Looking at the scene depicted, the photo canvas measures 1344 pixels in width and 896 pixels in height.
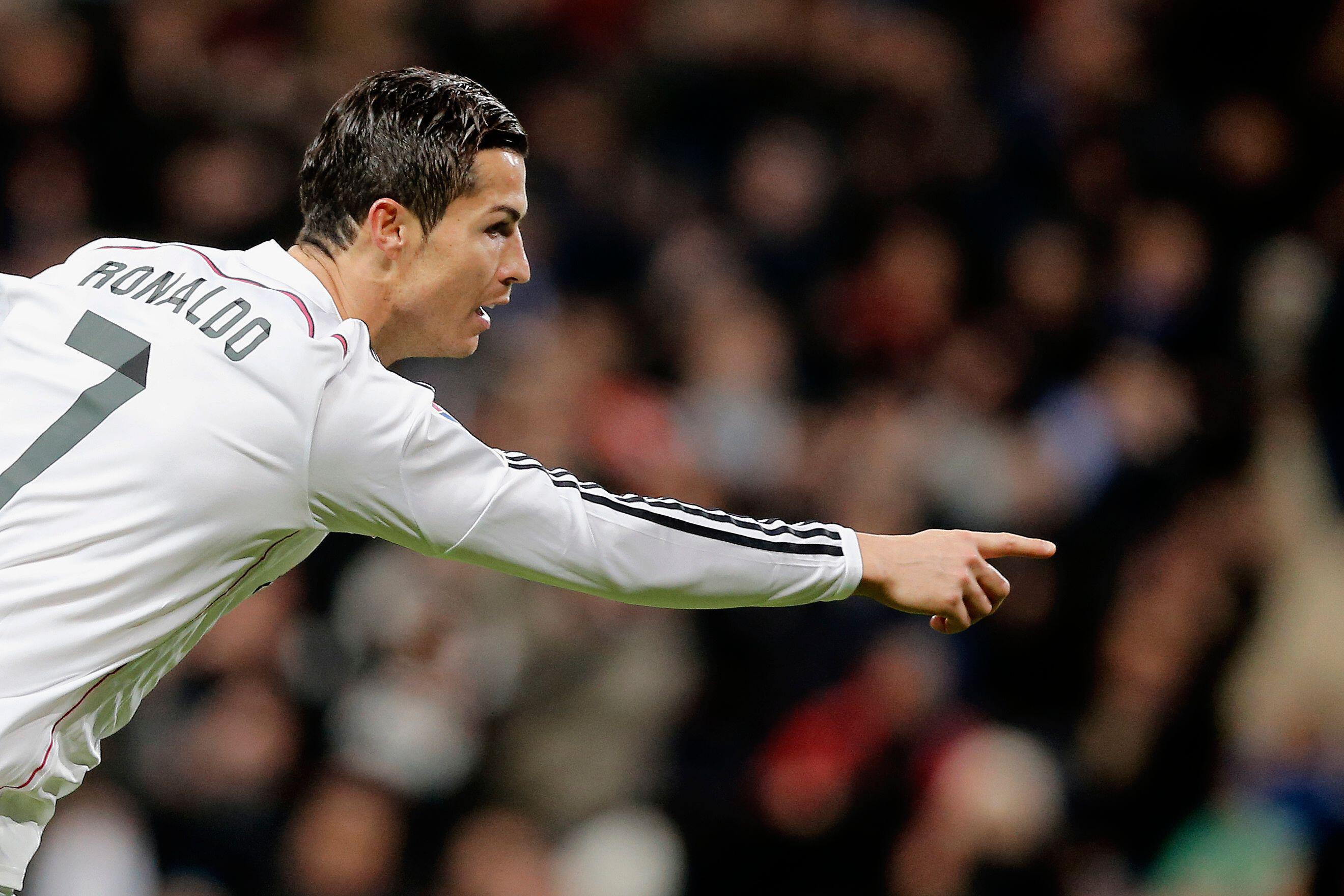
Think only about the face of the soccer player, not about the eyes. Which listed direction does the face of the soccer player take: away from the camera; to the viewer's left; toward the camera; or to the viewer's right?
to the viewer's right

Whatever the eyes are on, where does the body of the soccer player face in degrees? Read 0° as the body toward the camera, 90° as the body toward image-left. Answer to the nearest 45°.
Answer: approximately 225°
